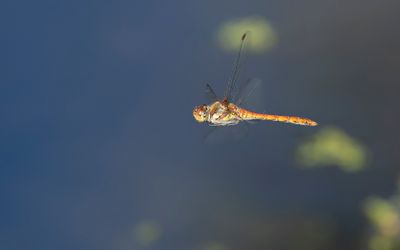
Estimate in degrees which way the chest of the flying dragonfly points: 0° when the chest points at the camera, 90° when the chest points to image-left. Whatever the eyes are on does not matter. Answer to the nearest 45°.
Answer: approximately 90°
